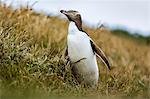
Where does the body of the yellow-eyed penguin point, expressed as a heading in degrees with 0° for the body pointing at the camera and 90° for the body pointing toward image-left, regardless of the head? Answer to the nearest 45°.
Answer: approximately 45°
